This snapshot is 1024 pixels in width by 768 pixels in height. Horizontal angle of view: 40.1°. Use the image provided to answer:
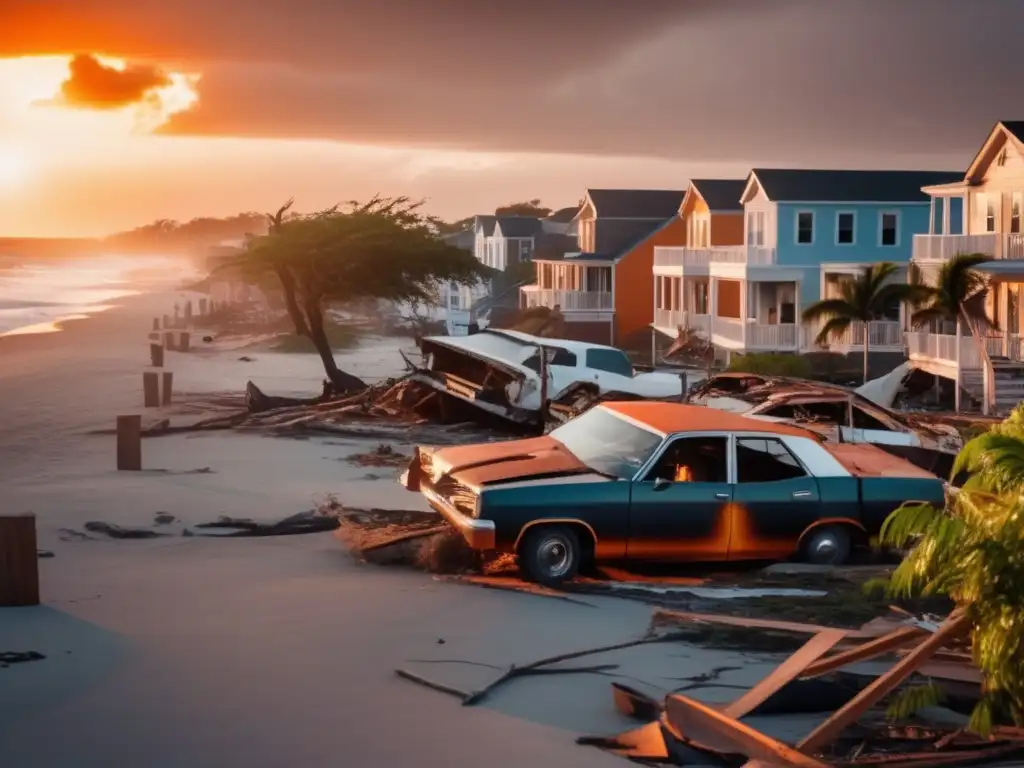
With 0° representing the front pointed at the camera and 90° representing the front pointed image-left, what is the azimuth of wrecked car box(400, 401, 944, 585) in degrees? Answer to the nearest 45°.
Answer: approximately 45°

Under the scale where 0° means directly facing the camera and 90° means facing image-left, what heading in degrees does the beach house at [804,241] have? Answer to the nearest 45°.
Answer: approximately 45°

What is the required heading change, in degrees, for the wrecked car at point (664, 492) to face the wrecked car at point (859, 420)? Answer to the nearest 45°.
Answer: approximately 135° to its right

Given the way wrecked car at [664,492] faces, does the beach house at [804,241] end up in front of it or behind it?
behind

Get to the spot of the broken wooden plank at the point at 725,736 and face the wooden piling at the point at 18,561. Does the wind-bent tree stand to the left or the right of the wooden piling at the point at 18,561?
right

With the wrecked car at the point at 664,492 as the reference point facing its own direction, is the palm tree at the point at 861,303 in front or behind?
behind
